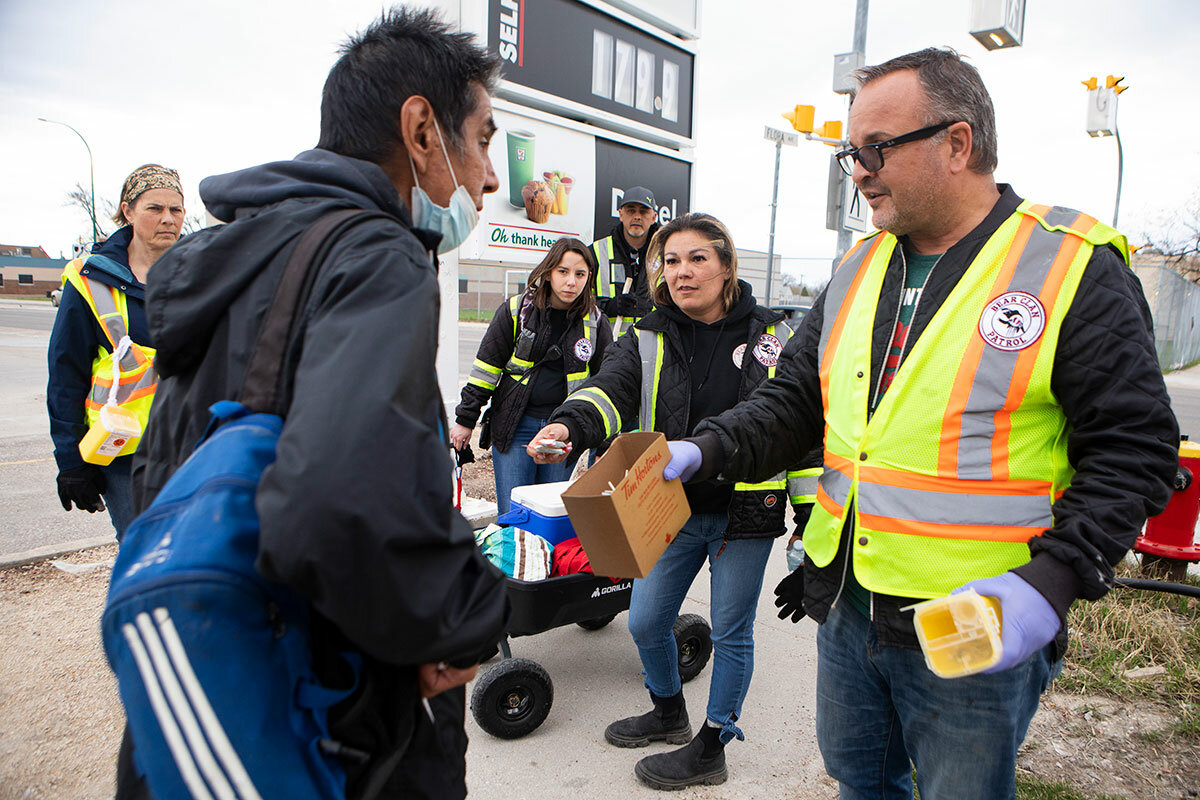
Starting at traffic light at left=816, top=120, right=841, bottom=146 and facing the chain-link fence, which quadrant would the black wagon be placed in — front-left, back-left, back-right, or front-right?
back-right

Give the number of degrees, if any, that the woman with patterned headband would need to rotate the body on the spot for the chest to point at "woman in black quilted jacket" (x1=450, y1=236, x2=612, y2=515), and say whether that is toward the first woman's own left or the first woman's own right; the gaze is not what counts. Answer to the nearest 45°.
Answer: approximately 45° to the first woman's own left

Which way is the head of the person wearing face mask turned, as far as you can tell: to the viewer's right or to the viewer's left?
to the viewer's right

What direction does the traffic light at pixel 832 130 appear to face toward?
to the viewer's left

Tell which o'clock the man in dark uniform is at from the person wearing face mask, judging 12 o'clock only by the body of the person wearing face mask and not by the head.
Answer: The man in dark uniform is roughly at 10 o'clock from the person wearing face mask.

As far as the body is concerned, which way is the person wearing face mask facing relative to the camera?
to the viewer's right

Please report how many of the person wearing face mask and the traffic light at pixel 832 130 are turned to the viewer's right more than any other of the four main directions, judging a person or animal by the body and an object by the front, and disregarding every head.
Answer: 1

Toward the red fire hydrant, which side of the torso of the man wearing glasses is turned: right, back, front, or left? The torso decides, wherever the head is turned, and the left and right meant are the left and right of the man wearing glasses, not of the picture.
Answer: back

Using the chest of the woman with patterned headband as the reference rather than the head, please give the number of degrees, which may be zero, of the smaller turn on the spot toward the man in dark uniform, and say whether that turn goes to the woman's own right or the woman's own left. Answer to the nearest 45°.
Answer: approximately 45° to the woman's own left

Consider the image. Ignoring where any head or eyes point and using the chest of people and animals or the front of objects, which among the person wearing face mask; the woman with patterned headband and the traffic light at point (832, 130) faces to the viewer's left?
the traffic light

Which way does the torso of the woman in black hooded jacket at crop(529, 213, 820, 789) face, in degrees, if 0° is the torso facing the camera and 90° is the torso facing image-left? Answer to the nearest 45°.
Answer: approximately 45°

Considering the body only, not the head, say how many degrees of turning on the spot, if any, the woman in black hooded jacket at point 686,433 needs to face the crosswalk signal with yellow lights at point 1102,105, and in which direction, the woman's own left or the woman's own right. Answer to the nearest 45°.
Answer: approximately 180°

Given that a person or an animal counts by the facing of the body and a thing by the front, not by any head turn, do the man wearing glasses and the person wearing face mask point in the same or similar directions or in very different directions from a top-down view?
very different directions
